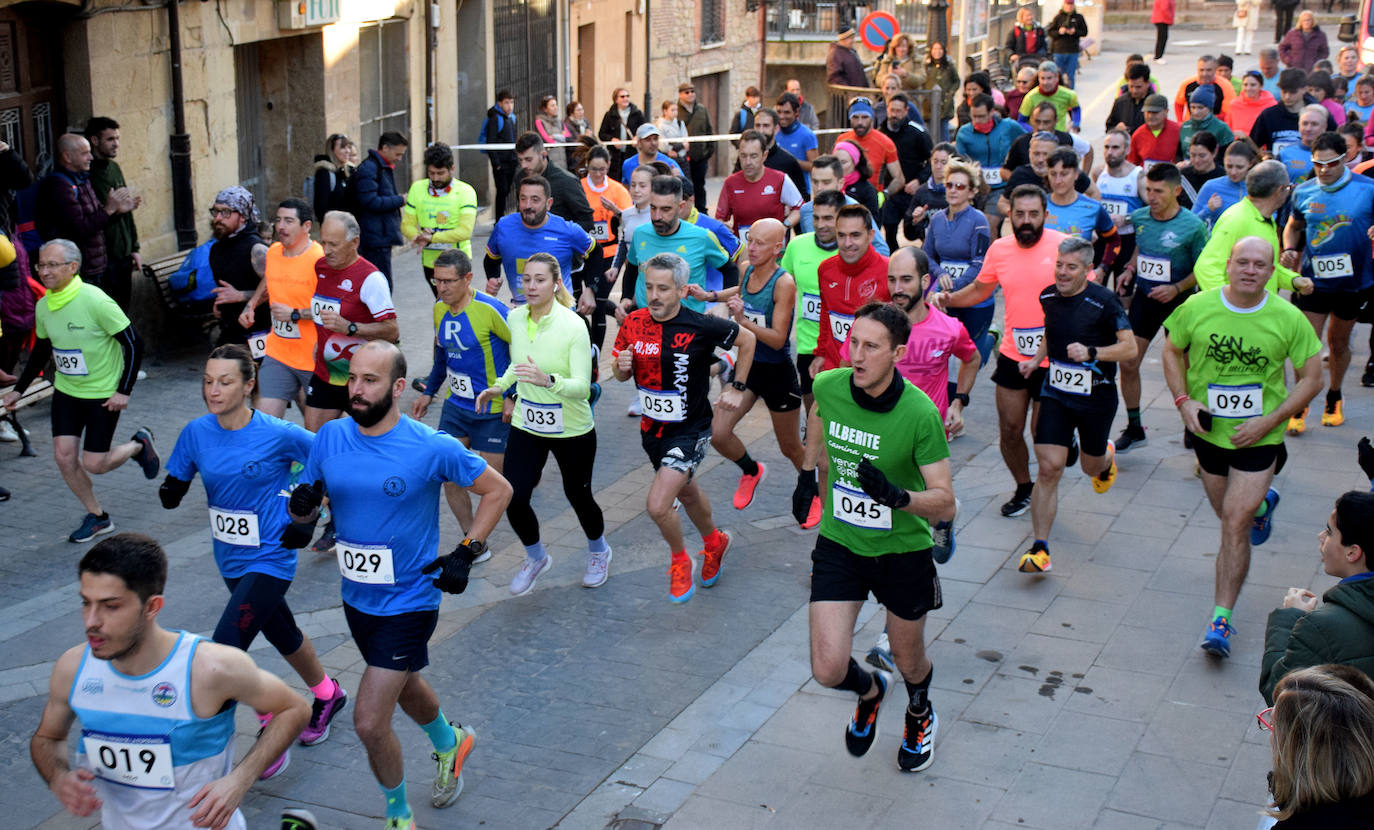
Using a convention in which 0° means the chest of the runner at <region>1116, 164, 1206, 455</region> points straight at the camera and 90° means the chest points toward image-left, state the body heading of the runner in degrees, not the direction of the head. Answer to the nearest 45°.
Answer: approximately 45°

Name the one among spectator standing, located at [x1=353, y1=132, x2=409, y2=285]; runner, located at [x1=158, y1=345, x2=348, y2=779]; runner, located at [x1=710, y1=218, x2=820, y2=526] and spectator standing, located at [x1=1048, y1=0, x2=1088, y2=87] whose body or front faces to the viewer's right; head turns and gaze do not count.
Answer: spectator standing, located at [x1=353, y1=132, x2=409, y2=285]

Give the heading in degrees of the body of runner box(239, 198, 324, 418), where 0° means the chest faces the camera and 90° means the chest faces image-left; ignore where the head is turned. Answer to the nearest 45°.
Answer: approximately 45°

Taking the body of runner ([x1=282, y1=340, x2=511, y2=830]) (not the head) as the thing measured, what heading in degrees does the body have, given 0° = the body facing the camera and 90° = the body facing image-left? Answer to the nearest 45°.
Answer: approximately 45°

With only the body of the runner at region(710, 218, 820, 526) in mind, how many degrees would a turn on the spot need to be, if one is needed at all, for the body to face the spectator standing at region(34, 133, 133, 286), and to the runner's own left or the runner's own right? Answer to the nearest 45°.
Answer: approximately 90° to the runner's own right

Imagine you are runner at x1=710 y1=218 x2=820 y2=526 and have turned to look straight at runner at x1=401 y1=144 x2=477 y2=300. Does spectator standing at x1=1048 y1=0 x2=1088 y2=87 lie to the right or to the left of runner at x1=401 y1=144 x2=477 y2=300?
right

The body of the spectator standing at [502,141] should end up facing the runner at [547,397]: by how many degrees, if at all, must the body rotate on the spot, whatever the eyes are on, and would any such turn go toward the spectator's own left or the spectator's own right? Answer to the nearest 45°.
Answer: approximately 45° to the spectator's own right

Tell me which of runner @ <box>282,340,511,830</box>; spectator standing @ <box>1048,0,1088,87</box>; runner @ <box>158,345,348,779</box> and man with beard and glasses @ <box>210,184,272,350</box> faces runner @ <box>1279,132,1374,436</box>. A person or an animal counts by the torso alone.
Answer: the spectator standing

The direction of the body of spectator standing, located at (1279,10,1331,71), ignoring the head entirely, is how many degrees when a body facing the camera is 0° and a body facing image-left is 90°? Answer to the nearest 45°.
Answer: approximately 0°

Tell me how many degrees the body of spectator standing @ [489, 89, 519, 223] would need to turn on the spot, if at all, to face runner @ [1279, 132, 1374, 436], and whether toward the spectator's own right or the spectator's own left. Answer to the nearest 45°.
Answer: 0° — they already face them
